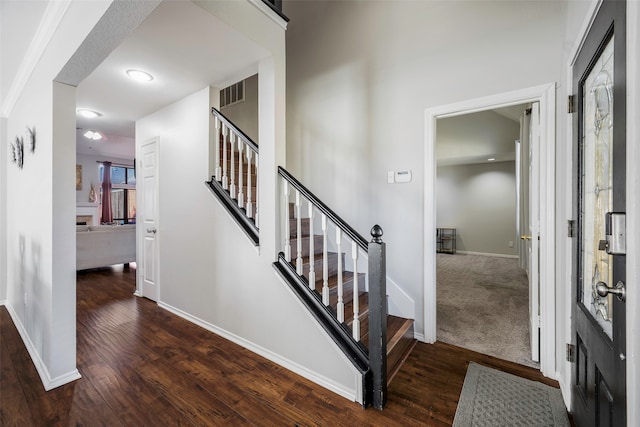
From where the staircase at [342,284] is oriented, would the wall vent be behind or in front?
behind

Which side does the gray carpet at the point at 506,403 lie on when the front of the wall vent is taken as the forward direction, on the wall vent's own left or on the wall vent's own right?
on the wall vent's own left

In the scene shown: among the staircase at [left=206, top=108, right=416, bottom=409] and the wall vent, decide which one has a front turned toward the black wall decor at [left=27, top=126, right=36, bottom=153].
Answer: the wall vent

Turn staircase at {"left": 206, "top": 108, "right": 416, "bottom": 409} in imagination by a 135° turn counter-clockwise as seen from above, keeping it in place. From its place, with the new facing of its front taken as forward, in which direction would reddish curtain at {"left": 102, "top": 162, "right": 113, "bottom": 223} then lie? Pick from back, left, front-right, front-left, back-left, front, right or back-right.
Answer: front-left

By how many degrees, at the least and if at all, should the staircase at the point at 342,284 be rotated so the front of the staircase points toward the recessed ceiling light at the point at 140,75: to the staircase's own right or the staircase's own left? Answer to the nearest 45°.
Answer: approximately 135° to the staircase's own right

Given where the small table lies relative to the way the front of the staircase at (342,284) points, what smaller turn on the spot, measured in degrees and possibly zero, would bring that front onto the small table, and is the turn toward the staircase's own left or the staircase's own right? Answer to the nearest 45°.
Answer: approximately 90° to the staircase's own left

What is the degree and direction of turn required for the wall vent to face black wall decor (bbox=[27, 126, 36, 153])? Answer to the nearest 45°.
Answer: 0° — it already faces it

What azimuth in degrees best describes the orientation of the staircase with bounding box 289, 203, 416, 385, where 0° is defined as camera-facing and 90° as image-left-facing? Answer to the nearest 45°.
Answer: approximately 315°
